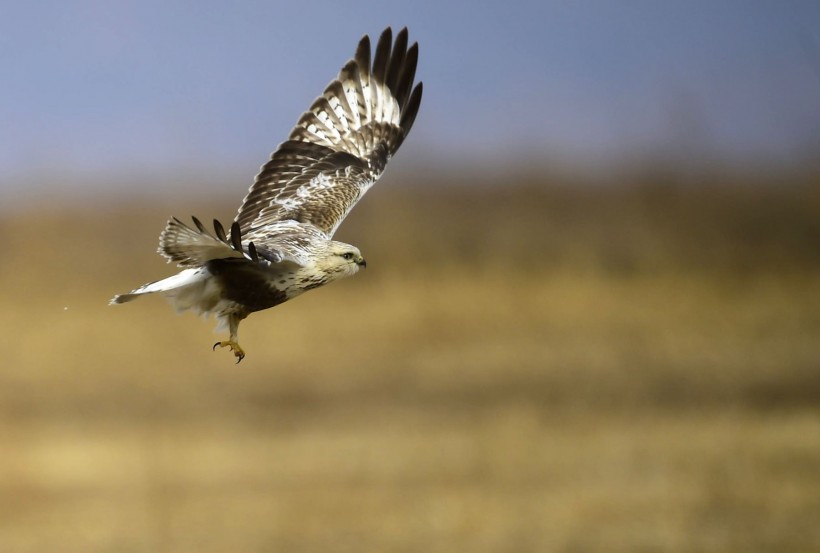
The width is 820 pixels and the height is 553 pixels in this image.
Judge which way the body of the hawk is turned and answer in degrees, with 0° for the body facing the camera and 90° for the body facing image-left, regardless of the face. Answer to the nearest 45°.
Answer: approximately 270°
